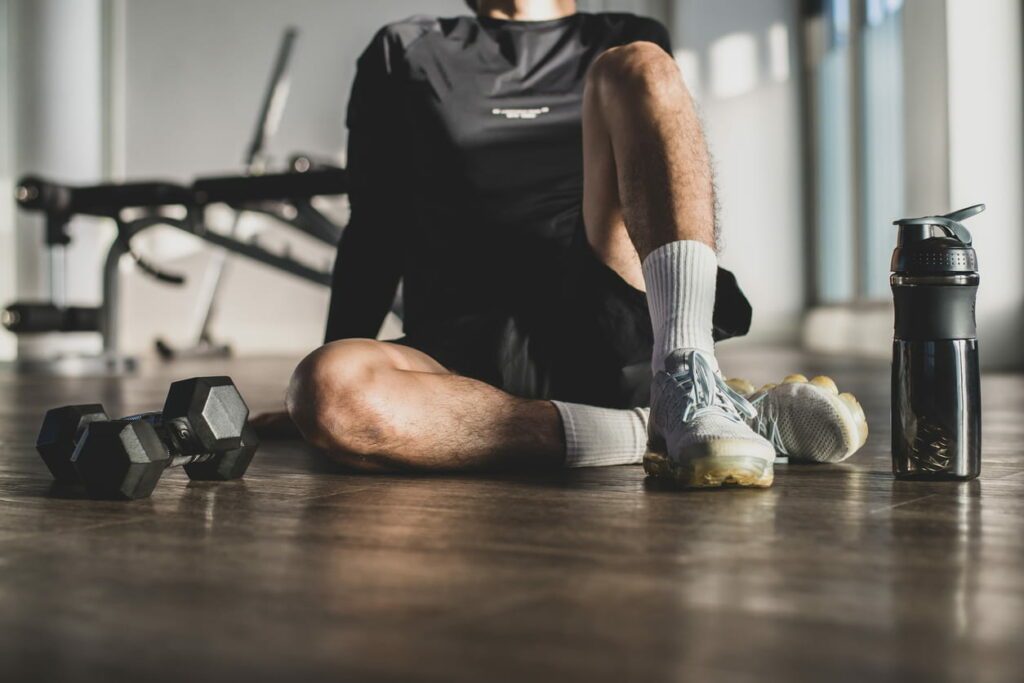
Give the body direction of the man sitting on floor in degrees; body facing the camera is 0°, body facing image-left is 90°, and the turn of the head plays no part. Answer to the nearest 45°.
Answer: approximately 0°
